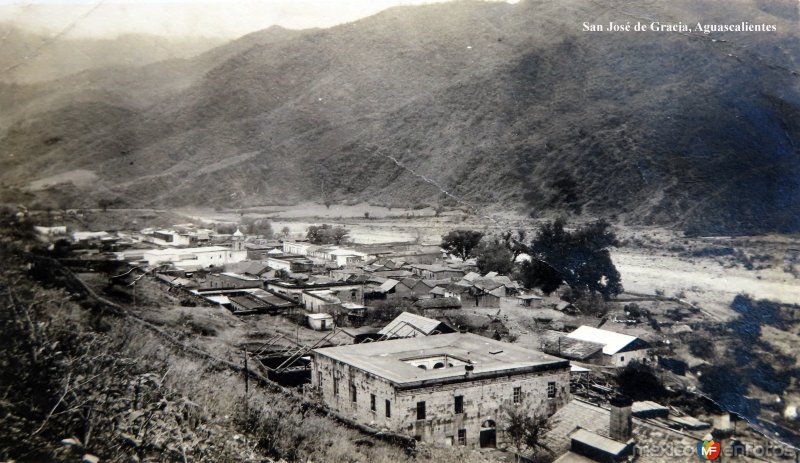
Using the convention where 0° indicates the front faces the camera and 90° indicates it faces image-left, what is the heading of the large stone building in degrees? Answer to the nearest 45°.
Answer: approximately 315°

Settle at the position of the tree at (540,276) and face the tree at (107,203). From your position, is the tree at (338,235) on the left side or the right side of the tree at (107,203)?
right

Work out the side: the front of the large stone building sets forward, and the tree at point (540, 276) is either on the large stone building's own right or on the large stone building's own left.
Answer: on the large stone building's own left

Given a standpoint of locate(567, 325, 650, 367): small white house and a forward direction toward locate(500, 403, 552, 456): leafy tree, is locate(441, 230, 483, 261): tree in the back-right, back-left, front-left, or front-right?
back-right

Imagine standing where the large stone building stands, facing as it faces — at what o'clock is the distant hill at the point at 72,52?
The distant hill is roughly at 5 o'clock from the large stone building.

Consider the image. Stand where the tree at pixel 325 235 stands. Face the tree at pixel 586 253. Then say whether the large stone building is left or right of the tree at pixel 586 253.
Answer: right

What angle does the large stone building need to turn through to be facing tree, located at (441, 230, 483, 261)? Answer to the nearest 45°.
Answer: approximately 135° to its left

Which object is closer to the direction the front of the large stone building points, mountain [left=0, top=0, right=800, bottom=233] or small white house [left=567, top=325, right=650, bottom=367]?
the small white house

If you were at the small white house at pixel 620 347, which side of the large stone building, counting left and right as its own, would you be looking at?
left

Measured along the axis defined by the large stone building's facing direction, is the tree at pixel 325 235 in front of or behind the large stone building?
behind

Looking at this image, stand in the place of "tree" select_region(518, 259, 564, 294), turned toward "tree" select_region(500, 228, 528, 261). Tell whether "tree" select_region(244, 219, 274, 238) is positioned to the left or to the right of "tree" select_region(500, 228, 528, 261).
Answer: left

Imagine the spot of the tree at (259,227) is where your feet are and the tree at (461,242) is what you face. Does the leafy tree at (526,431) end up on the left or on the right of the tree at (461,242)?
right
